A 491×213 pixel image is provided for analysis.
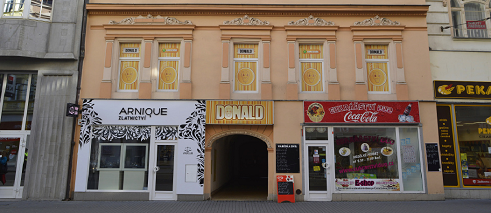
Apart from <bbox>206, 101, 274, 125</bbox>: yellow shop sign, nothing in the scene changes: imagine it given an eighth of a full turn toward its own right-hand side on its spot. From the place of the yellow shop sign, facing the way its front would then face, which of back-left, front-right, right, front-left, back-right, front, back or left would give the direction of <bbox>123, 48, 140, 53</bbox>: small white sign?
front-right

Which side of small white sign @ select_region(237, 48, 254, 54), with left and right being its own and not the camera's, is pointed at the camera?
front

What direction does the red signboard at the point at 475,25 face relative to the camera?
toward the camera

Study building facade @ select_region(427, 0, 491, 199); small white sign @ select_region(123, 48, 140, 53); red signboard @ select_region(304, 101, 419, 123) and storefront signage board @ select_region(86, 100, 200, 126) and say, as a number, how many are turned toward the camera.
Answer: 4

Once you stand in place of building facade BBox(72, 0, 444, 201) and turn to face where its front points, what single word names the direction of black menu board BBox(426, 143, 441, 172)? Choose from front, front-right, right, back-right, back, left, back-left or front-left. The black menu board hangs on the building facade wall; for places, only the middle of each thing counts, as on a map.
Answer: left

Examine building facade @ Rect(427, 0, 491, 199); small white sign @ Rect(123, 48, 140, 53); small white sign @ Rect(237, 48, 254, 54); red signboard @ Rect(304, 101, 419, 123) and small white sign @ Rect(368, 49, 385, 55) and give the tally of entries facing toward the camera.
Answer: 5

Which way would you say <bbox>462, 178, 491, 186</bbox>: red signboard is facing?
toward the camera

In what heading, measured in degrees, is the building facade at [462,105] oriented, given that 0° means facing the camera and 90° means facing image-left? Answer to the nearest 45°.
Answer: approximately 0°

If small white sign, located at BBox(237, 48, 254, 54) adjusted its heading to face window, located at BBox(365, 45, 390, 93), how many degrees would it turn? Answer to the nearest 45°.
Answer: approximately 90° to its left

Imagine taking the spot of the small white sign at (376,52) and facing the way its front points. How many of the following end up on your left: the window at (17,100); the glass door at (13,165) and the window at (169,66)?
0

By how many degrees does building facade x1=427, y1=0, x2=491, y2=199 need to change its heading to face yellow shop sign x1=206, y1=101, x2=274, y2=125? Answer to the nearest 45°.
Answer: approximately 45° to its right

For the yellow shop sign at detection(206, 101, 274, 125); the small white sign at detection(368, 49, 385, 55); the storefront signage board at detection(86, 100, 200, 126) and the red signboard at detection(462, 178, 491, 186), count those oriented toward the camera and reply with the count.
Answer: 4

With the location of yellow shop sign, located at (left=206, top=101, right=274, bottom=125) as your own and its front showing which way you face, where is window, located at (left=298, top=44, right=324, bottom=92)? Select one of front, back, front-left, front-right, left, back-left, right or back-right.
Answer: left

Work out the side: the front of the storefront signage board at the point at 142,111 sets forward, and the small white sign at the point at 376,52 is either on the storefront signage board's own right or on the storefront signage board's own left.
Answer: on the storefront signage board's own left

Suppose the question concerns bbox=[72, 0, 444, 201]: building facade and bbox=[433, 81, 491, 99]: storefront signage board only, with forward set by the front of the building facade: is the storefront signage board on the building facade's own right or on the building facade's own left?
on the building facade's own left

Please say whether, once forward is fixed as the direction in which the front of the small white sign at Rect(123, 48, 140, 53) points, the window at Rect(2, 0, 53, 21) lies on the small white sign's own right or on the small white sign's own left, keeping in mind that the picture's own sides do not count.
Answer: on the small white sign's own right

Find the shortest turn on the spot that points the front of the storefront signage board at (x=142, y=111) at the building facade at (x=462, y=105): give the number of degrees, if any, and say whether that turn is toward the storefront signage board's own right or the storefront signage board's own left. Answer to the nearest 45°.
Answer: approximately 90° to the storefront signage board's own left
